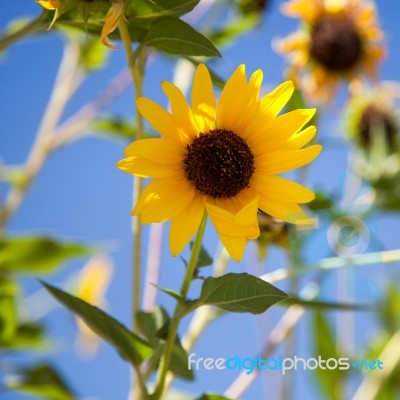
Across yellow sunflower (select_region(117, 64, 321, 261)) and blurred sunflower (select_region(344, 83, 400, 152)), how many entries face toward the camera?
2

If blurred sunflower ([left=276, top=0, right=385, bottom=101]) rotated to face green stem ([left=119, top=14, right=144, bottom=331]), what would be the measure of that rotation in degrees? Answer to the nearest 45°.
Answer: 0° — it already faces it

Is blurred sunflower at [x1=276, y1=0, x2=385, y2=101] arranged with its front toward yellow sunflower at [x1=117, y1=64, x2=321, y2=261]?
yes

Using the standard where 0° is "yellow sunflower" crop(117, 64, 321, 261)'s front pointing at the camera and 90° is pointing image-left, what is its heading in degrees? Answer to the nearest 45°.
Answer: approximately 0°

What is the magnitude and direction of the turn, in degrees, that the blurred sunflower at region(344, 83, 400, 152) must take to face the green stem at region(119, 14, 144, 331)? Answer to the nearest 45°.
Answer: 0° — it already faces it
